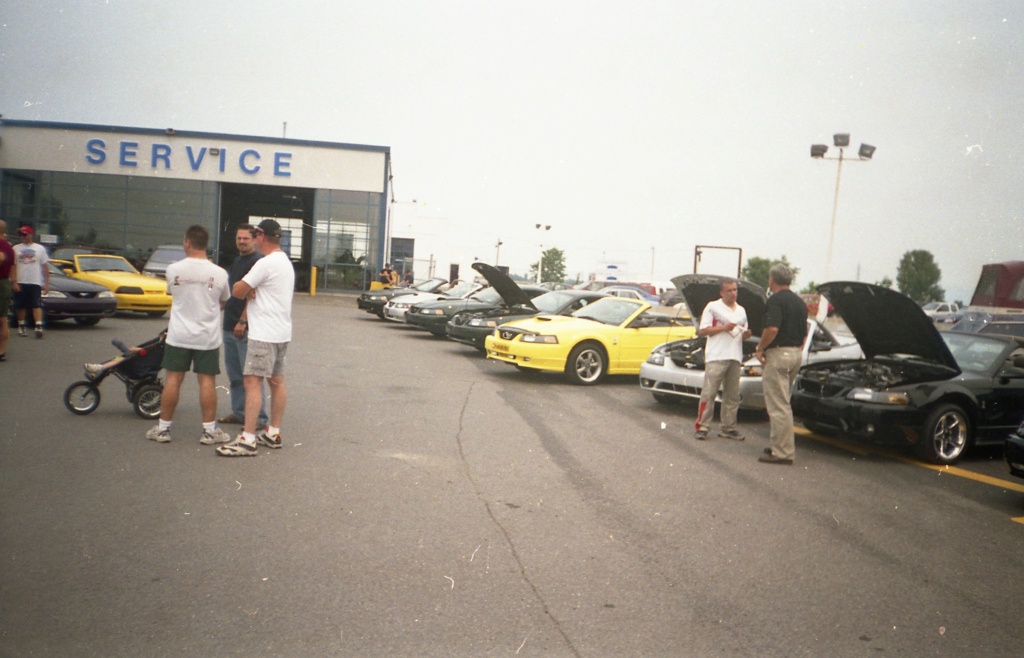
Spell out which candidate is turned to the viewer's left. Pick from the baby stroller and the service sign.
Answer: the baby stroller

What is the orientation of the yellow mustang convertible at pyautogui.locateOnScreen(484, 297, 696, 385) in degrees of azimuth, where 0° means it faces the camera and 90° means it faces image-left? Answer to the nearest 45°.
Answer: approximately 45°

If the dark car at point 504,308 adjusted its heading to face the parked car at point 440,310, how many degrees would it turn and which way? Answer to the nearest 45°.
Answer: approximately 90° to its right

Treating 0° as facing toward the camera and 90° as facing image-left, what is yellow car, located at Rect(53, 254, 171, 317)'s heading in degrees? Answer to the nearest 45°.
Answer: approximately 315°

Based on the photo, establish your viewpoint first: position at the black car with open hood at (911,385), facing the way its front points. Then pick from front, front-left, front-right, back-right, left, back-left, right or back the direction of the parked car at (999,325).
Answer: back-right

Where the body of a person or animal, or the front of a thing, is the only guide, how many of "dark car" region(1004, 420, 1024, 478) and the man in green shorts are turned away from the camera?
1

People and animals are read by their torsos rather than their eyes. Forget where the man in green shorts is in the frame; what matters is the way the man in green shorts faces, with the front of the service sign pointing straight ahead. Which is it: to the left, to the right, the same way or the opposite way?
the opposite way

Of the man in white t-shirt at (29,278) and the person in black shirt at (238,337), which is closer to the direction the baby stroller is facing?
the man in white t-shirt

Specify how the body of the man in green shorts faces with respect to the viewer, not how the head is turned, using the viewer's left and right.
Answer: facing away from the viewer
